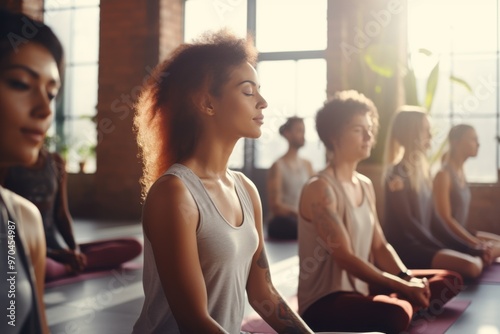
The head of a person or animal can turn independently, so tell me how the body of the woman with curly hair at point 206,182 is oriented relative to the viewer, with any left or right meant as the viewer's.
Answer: facing the viewer and to the right of the viewer

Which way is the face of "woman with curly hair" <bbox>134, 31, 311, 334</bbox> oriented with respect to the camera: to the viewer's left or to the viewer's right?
to the viewer's right

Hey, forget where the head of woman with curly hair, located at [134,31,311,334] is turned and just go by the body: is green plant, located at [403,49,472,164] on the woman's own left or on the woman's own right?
on the woman's own left

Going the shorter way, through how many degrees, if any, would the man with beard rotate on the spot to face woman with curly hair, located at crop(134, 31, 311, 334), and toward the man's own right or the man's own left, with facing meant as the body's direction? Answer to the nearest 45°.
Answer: approximately 45° to the man's own right

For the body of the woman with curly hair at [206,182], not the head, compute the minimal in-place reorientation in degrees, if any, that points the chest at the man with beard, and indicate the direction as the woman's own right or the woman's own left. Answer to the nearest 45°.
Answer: approximately 135° to the woman's own left
